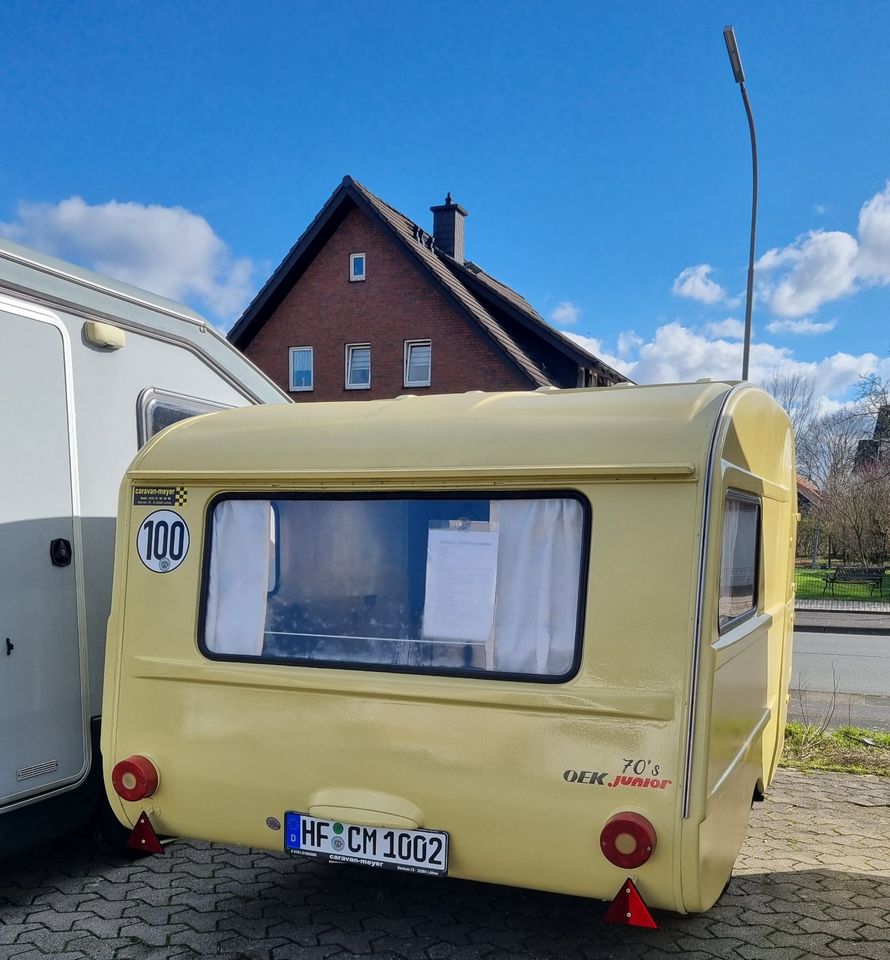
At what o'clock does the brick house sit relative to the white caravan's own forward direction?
The brick house is roughly at 11 o'clock from the white caravan.

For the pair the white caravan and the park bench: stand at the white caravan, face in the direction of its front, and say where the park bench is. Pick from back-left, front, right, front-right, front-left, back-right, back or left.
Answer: front

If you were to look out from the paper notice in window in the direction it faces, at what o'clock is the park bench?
The park bench is roughly at 7 o'clock from the paper notice in window.

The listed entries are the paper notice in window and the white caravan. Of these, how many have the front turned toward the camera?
1

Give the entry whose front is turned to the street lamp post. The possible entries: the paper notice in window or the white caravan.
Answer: the white caravan

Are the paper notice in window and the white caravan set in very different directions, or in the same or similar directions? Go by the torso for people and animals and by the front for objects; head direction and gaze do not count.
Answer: very different directions

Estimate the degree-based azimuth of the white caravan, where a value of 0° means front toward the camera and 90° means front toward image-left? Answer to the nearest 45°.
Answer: approximately 225°

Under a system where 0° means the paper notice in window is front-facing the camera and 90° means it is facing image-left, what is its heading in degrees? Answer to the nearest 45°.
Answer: approximately 0°

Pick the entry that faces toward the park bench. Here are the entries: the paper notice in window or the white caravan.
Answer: the white caravan

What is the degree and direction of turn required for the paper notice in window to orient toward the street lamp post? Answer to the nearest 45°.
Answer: approximately 180°

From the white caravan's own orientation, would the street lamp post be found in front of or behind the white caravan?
in front

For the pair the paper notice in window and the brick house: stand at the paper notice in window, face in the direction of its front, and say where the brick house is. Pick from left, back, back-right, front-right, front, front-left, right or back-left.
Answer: back

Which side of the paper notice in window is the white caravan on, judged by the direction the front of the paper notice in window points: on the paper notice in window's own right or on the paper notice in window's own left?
on the paper notice in window's own right
